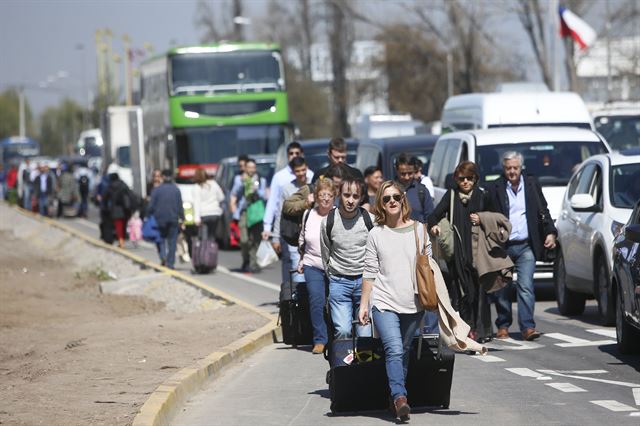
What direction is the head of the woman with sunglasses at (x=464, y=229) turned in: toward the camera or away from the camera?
toward the camera

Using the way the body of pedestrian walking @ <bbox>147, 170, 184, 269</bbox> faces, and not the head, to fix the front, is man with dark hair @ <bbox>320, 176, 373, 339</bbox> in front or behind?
behind

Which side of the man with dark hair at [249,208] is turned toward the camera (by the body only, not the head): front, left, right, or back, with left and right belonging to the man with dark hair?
front

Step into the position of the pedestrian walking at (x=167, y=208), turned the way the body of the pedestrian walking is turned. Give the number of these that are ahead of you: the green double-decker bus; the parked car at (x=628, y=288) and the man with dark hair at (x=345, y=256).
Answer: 1

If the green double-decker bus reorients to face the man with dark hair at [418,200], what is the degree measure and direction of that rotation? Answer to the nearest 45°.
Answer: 0° — it already faces them

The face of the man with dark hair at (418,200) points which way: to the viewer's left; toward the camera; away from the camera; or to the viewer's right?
toward the camera

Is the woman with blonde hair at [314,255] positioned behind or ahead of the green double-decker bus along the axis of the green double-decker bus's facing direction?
ahead

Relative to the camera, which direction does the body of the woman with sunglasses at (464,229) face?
toward the camera

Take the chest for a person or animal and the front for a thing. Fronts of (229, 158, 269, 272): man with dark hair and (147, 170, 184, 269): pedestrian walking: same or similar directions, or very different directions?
very different directions

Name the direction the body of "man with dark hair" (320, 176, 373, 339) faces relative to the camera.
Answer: toward the camera

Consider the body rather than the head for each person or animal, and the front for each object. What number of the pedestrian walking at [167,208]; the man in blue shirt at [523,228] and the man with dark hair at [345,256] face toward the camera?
2

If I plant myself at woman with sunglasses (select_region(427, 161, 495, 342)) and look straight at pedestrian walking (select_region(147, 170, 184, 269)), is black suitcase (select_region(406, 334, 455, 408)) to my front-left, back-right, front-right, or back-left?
back-left

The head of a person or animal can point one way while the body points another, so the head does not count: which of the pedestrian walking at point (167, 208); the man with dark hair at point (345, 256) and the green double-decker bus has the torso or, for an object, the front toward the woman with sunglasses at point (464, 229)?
the green double-decker bus

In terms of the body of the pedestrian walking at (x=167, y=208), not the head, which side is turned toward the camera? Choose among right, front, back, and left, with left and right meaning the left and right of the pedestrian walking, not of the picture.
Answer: back

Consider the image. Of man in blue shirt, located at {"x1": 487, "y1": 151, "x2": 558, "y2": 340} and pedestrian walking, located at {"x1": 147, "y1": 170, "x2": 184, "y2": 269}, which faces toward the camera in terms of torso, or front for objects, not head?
the man in blue shirt

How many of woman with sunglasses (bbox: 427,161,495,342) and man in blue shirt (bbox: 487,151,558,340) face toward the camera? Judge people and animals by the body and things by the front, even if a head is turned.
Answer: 2
